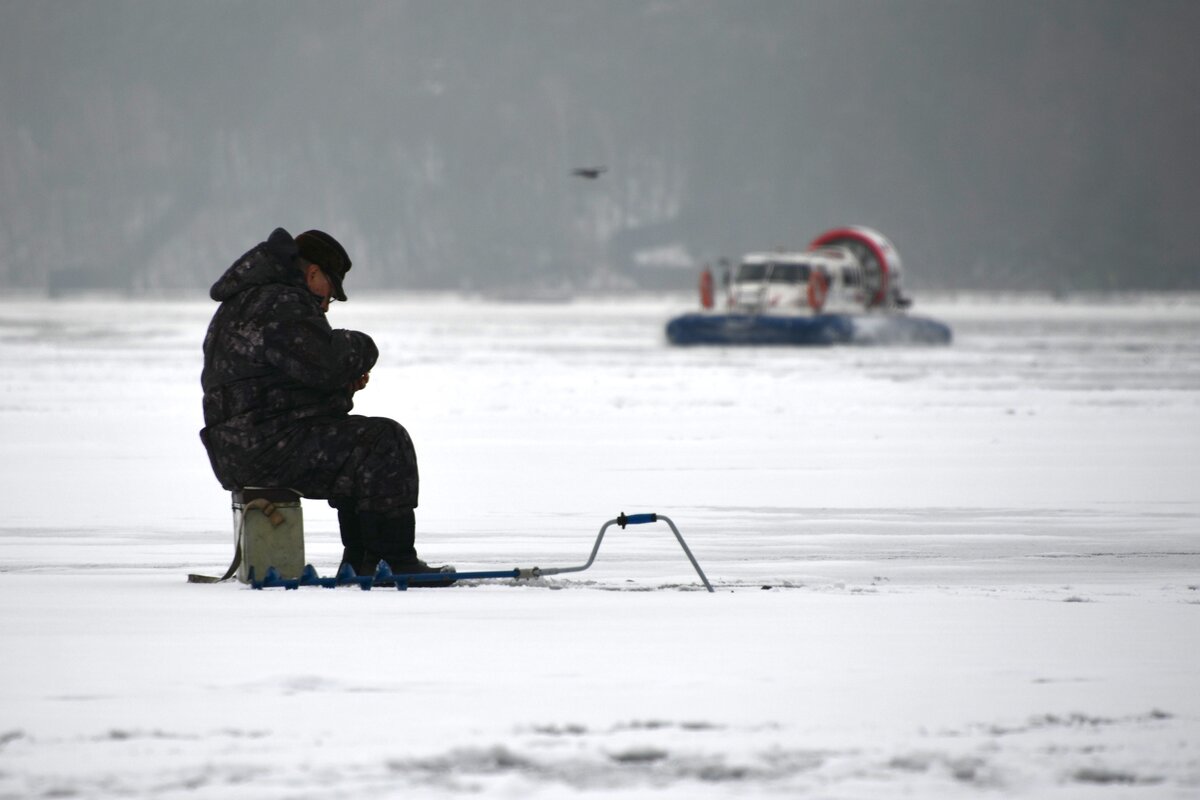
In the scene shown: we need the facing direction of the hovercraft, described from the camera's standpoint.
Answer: facing the viewer and to the left of the viewer

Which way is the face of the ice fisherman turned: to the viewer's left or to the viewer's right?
to the viewer's right

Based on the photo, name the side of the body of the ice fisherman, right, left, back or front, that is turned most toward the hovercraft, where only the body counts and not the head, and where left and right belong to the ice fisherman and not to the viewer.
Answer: left

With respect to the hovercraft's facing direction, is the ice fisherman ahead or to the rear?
ahead

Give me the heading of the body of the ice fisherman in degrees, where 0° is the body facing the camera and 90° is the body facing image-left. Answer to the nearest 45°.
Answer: approximately 270°

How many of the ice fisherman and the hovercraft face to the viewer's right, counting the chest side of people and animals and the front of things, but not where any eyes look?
1

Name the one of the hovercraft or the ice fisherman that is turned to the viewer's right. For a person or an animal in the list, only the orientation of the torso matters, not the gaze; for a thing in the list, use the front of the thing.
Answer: the ice fisherman
